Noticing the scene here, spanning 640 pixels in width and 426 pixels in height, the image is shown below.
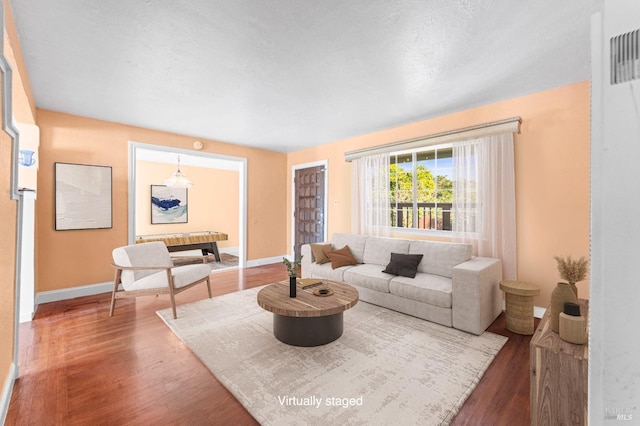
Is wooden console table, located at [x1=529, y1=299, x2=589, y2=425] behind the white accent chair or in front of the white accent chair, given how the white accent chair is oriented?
in front

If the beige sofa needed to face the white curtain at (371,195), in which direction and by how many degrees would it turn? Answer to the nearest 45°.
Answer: approximately 90° to its right

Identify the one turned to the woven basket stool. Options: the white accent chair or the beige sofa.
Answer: the white accent chair

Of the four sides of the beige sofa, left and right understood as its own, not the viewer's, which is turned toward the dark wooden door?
right

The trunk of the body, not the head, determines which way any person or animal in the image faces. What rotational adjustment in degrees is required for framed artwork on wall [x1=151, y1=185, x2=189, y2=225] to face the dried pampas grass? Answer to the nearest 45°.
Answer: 0° — it already faces it

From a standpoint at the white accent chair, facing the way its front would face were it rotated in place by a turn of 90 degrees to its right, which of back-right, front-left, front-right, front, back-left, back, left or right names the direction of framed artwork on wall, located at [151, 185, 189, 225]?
back-right

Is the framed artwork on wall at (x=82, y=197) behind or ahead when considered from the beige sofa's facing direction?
ahead

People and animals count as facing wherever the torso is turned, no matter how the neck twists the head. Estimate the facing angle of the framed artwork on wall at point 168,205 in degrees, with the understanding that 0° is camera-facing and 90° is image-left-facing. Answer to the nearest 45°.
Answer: approximately 0°

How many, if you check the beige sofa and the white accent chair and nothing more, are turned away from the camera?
0

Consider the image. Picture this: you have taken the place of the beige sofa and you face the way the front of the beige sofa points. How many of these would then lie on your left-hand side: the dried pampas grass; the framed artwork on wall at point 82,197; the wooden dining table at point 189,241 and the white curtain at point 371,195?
1

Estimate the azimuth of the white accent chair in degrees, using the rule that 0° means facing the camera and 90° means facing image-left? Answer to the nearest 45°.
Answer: approximately 315°

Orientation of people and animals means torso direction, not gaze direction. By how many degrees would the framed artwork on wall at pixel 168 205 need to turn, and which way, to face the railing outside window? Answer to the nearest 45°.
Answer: approximately 45° to its left

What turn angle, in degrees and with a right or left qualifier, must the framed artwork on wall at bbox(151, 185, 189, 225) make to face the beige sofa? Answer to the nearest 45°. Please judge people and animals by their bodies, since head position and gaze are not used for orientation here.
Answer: approximately 45° to its left

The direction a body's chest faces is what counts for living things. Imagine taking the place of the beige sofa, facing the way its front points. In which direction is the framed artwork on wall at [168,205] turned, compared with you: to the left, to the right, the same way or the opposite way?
to the left

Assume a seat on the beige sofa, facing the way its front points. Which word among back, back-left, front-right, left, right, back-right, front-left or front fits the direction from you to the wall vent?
front-left
